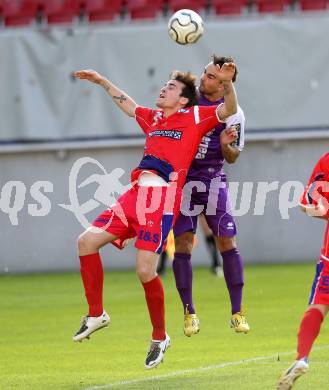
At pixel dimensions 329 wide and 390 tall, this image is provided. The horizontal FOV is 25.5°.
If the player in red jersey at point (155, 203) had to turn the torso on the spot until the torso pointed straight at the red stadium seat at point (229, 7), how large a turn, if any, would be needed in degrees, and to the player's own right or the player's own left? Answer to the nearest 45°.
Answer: approximately 135° to the player's own right

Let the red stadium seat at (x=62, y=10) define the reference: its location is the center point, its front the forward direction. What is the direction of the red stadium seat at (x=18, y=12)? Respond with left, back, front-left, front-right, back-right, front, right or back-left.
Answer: right

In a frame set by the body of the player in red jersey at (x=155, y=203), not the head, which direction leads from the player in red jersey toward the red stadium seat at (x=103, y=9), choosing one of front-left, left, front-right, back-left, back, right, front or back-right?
back-right

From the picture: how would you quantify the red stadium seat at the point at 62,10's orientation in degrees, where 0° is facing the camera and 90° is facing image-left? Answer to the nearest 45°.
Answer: approximately 0°

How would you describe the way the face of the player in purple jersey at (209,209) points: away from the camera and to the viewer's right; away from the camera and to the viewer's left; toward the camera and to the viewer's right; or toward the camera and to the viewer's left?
toward the camera and to the viewer's left

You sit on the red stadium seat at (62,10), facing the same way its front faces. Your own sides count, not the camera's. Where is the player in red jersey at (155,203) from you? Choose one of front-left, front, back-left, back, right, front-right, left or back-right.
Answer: front

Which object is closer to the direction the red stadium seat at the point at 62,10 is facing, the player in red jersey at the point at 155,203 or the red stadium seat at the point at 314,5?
the player in red jersey

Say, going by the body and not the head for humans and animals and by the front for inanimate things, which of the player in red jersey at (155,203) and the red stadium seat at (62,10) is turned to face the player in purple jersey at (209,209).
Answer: the red stadium seat

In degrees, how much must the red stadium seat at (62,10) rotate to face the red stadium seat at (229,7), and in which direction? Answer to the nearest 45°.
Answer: approximately 90° to its left

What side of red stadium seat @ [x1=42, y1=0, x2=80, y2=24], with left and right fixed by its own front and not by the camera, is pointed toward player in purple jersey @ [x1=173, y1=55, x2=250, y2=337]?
front

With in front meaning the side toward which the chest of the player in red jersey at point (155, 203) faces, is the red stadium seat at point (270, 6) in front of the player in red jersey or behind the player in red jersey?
behind
